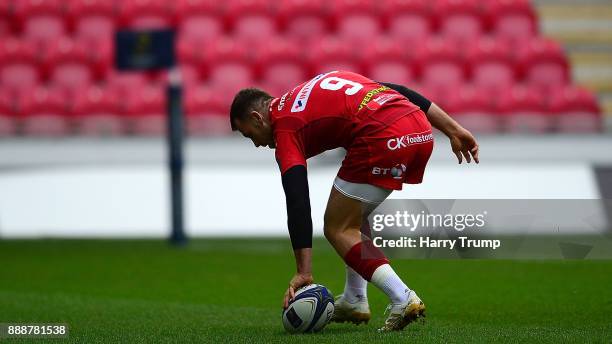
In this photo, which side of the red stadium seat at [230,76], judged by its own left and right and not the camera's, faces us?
front

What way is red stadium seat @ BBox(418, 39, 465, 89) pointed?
toward the camera

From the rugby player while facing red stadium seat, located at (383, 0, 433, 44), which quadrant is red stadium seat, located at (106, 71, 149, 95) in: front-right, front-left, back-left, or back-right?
front-left

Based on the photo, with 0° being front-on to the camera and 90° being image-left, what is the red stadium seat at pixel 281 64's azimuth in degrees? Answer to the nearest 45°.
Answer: approximately 0°

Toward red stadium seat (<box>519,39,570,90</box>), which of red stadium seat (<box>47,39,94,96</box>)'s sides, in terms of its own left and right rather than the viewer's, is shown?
left

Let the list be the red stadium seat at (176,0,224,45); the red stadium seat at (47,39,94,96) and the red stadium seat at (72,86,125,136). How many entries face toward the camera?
3

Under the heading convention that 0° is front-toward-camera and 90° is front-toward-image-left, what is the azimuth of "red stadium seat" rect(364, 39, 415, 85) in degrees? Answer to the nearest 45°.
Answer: approximately 0°

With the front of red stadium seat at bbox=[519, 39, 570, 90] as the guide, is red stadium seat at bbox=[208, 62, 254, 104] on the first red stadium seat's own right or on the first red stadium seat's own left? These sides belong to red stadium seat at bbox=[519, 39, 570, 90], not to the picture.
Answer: on the first red stadium seat's own right

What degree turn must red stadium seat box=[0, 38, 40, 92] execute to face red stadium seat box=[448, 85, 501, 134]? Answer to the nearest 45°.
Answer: approximately 45° to its left

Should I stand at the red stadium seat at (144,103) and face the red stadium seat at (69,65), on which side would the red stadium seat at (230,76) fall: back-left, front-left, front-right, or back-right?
back-right

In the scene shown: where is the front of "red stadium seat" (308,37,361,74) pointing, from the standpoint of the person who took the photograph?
facing the viewer

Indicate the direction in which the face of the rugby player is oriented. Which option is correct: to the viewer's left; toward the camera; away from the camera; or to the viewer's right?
to the viewer's left

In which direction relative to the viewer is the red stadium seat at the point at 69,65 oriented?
toward the camera

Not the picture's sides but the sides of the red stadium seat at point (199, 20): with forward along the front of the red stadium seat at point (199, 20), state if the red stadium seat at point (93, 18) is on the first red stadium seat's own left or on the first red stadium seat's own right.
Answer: on the first red stadium seat's own right
